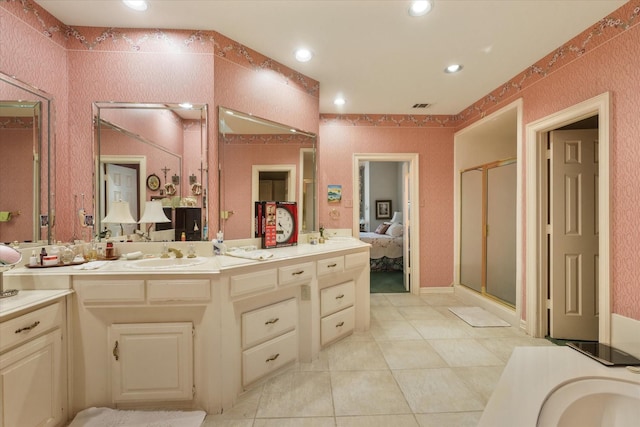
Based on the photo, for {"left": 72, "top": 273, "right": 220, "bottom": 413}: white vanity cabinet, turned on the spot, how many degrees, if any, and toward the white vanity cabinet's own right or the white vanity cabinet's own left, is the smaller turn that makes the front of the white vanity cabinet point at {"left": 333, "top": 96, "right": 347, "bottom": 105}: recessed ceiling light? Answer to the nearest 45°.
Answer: approximately 135° to the white vanity cabinet's own left

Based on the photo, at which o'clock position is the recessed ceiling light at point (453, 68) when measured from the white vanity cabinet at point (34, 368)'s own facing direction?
The recessed ceiling light is roughly at 11 o'clock from the white vanity cabinet.

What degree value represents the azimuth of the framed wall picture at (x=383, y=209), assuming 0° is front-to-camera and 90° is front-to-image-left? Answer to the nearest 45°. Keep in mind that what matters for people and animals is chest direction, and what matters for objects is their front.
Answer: approximately 0°

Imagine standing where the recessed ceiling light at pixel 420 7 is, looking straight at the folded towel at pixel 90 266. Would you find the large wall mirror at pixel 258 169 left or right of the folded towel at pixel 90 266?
right

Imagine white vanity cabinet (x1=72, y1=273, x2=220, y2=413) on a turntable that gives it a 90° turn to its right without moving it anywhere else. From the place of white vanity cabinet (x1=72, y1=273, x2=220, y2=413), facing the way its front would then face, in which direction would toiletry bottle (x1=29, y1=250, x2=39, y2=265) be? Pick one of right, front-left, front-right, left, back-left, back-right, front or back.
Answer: front-right

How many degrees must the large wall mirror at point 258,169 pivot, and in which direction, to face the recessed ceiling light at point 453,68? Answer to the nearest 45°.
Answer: approximately 45° to its left

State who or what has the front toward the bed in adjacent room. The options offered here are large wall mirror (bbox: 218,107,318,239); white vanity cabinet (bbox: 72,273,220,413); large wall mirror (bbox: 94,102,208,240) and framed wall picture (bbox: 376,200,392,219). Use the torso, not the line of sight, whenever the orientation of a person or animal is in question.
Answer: the framed wall picture

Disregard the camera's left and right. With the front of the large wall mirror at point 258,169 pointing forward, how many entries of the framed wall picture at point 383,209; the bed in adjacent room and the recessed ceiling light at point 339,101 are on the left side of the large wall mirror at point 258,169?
3

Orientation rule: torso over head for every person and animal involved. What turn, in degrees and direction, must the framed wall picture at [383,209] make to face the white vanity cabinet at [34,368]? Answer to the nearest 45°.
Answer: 0° — it already faces it
